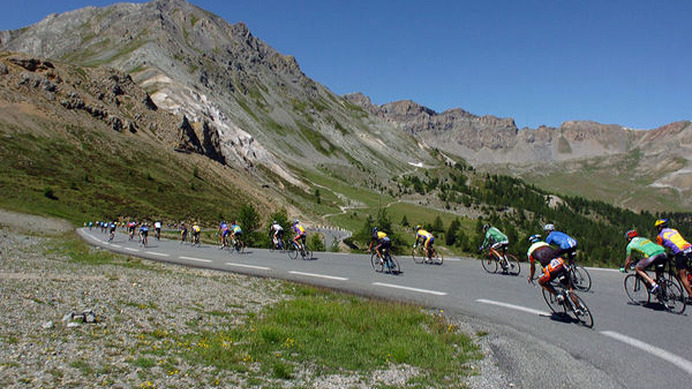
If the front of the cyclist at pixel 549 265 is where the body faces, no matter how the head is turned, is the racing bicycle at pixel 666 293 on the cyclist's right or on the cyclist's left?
on the cyclist's right
